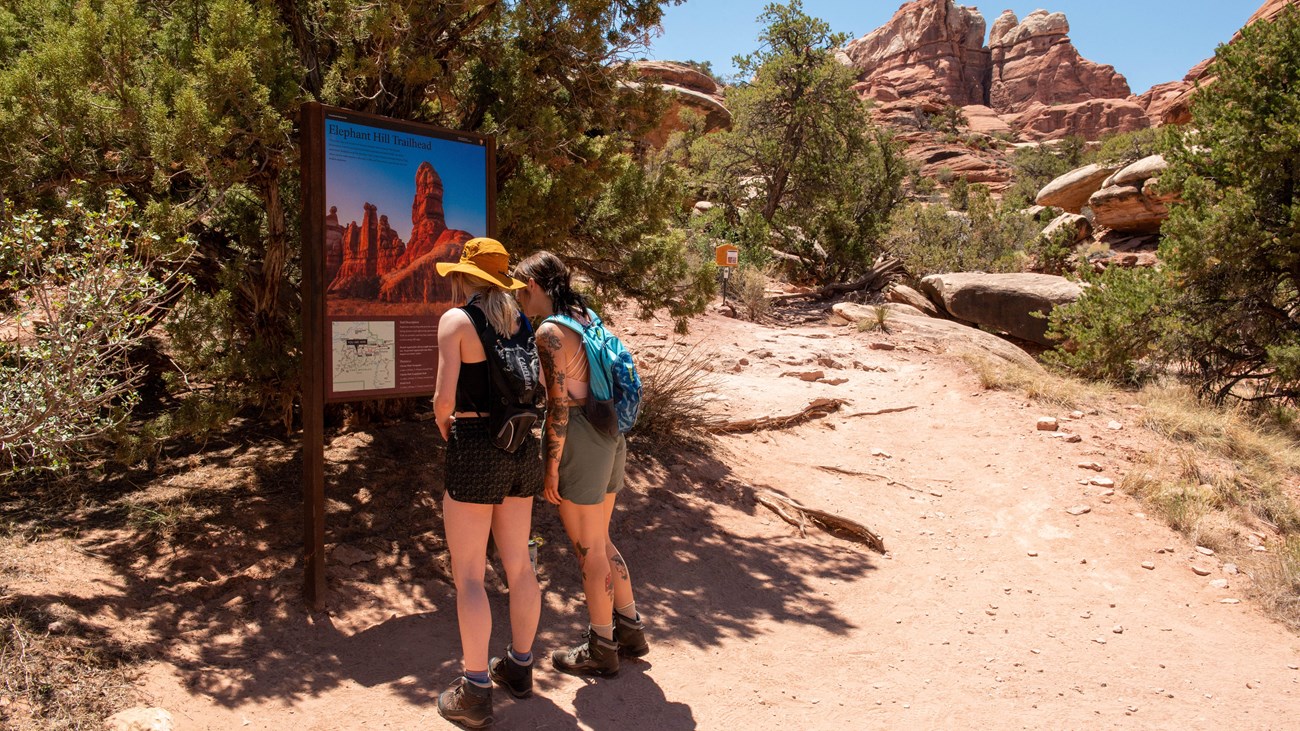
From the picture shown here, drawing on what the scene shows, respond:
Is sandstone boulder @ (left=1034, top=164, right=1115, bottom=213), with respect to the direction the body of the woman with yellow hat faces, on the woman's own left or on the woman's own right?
on the woman's own right

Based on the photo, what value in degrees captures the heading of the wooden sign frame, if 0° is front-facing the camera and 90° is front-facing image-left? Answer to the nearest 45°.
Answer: approximately 315°

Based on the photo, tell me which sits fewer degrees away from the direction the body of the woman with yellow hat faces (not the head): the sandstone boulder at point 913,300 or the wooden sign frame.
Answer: the wooden sign frame

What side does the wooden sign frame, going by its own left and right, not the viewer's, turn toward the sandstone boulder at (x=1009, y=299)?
left

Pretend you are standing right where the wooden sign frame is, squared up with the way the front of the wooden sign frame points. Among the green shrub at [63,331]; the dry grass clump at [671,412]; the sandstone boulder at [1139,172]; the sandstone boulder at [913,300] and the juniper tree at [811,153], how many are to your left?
4

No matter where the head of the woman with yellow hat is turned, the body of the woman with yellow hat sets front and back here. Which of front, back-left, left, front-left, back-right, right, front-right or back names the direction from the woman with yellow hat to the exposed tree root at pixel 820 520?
right

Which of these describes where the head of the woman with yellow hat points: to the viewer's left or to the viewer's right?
to the viewer's left

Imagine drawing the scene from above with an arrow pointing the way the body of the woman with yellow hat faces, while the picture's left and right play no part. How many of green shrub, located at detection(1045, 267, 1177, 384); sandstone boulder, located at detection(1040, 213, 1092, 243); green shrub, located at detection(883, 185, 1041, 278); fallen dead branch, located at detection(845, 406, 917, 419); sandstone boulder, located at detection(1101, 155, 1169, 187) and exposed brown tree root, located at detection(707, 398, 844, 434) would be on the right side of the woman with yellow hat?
6

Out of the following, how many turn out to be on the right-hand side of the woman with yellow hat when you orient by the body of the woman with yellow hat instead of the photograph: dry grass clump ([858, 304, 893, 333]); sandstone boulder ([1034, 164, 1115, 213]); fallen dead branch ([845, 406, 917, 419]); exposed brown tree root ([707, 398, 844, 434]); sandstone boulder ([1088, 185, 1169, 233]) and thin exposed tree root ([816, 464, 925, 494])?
6

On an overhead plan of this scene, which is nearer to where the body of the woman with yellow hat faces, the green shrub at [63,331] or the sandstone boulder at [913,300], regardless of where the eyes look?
the green shrub

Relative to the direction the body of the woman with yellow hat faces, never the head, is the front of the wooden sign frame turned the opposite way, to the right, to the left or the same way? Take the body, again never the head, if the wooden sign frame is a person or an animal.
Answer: the opposite way

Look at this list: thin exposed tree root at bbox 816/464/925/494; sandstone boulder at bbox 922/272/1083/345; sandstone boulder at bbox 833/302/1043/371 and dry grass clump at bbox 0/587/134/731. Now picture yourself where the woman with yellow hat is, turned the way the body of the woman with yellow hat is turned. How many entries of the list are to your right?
3

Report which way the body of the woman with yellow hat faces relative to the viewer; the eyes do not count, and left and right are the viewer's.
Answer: facing away from the viewer and to the left of the viewer

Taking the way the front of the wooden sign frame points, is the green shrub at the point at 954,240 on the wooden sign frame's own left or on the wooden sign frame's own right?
on the wooden sign frame's own left

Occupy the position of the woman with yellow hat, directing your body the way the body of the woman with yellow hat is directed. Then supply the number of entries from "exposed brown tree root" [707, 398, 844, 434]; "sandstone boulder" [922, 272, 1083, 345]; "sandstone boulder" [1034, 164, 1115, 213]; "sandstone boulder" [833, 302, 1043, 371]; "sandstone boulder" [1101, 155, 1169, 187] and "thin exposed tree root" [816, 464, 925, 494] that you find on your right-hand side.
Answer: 6

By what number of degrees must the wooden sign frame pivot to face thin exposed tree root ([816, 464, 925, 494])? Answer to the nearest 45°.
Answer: approximately 90° to its left
